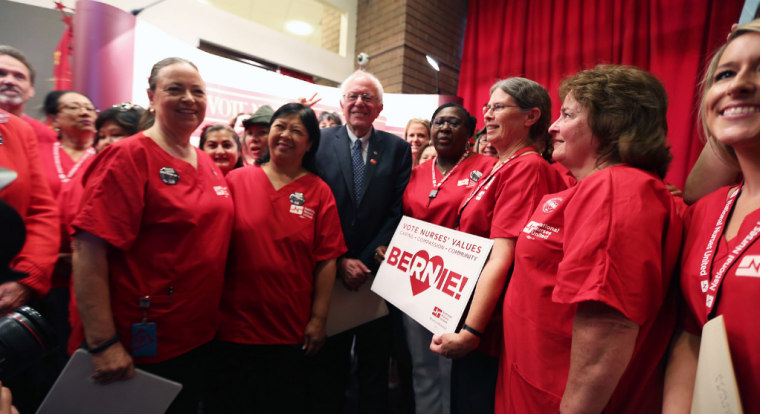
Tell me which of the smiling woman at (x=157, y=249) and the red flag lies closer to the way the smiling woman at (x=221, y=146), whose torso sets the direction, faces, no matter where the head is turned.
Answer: the smiling woman

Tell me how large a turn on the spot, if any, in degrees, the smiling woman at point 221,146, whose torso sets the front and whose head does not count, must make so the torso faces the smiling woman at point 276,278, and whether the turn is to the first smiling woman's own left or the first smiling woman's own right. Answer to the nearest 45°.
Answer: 0° — they already face them

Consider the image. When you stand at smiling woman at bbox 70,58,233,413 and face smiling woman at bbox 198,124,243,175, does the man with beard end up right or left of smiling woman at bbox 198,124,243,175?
left

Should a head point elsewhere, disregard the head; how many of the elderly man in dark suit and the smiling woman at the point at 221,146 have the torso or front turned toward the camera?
2

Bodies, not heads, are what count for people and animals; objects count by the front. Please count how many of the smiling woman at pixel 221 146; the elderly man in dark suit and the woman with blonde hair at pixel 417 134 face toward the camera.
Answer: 3

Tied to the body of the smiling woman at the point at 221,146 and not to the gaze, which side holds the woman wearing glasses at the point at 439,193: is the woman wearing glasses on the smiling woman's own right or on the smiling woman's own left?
on the smiling woman's own left

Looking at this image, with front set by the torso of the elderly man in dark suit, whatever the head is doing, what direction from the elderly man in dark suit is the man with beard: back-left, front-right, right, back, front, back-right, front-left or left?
right

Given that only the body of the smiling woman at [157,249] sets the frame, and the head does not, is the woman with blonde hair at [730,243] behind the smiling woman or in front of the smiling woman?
in front

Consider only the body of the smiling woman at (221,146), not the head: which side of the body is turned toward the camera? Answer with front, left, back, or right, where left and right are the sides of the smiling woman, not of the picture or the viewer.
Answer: front

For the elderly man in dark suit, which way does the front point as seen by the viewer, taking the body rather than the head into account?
toward the camera

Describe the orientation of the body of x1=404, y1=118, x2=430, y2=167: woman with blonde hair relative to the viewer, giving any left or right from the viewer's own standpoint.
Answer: facing the viewer
